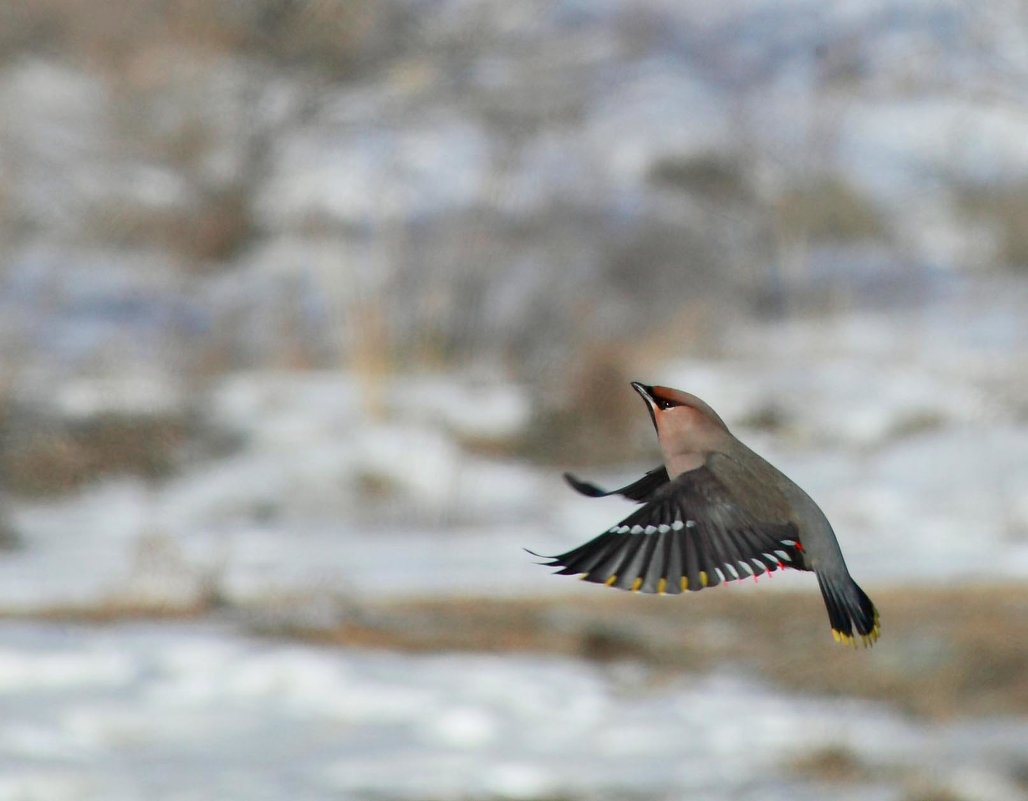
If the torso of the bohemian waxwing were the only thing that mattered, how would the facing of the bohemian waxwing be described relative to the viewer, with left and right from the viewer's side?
facing to the left of the viewer
